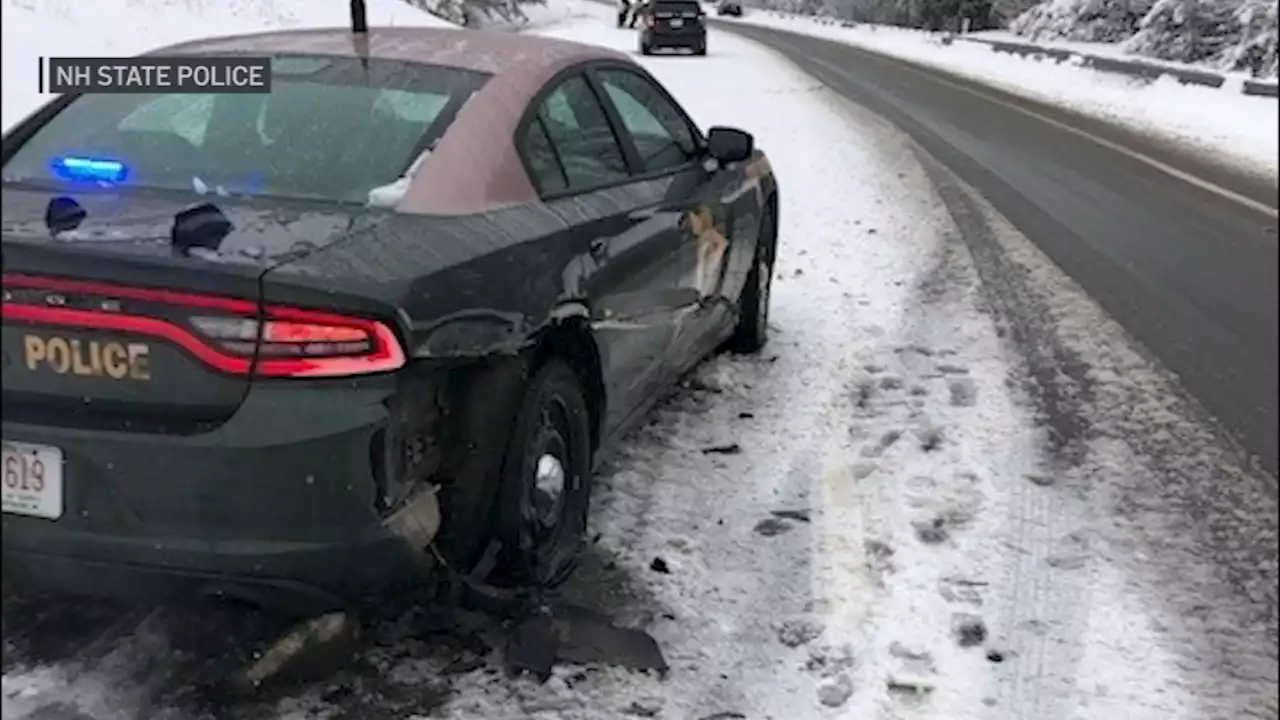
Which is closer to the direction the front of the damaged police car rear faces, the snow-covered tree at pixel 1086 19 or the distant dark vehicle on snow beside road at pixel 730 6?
the distant dark vehicle on snow beside road

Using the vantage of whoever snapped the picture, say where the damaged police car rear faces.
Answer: facing away from the viewer and to the right of the viewer

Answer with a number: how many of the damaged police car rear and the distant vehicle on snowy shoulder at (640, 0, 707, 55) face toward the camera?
0

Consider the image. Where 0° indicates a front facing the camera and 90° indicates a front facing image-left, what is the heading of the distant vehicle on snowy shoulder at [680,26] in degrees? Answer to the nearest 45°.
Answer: approximately 180°

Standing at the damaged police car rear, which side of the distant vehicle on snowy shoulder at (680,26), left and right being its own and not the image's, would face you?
back

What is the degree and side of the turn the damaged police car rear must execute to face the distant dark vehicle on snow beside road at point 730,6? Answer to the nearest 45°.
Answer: approximately 45° to its left

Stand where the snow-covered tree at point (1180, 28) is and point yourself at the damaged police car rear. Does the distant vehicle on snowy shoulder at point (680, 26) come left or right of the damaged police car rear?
right

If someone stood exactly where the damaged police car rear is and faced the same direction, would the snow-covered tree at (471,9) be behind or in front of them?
in front
